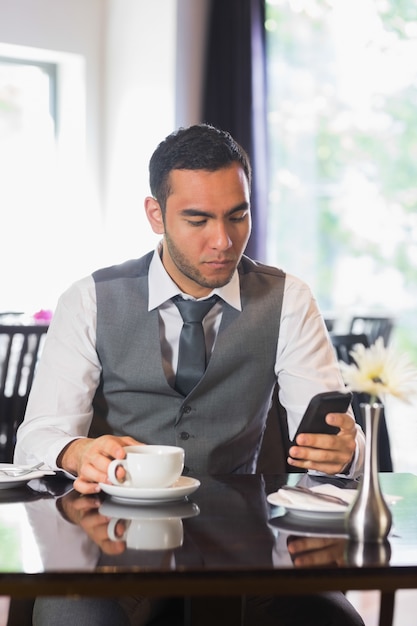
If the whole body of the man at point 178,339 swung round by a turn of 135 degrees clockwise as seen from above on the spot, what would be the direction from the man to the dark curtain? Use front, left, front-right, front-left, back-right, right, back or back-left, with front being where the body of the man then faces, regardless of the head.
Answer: front-right

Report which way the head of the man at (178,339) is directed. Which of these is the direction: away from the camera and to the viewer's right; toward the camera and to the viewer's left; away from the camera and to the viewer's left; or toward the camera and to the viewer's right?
toward the camera and to the viewer's right

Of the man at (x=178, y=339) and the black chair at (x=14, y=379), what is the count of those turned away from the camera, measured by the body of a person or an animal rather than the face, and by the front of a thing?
1

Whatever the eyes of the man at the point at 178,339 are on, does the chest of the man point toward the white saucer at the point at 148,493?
yes

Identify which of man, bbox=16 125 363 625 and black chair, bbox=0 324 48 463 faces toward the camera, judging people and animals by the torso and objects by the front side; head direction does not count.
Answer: the man

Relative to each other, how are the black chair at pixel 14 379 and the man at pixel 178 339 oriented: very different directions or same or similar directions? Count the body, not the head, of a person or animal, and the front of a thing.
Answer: very different directions

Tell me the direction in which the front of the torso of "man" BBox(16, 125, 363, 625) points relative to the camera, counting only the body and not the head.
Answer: toward the camera

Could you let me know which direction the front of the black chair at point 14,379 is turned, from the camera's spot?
facing away from the viewer

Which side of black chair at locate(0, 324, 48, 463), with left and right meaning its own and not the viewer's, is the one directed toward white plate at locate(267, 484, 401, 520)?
back

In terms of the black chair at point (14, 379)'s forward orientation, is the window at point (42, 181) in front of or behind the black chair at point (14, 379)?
in front

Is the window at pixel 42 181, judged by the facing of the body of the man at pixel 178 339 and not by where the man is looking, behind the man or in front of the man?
behind

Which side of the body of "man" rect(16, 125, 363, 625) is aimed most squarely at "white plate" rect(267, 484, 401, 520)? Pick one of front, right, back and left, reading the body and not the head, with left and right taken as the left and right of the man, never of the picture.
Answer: front

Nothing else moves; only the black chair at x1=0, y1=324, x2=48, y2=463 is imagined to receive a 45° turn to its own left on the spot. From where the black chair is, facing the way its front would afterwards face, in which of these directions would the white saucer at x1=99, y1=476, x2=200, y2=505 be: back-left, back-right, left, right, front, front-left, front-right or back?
back-left
